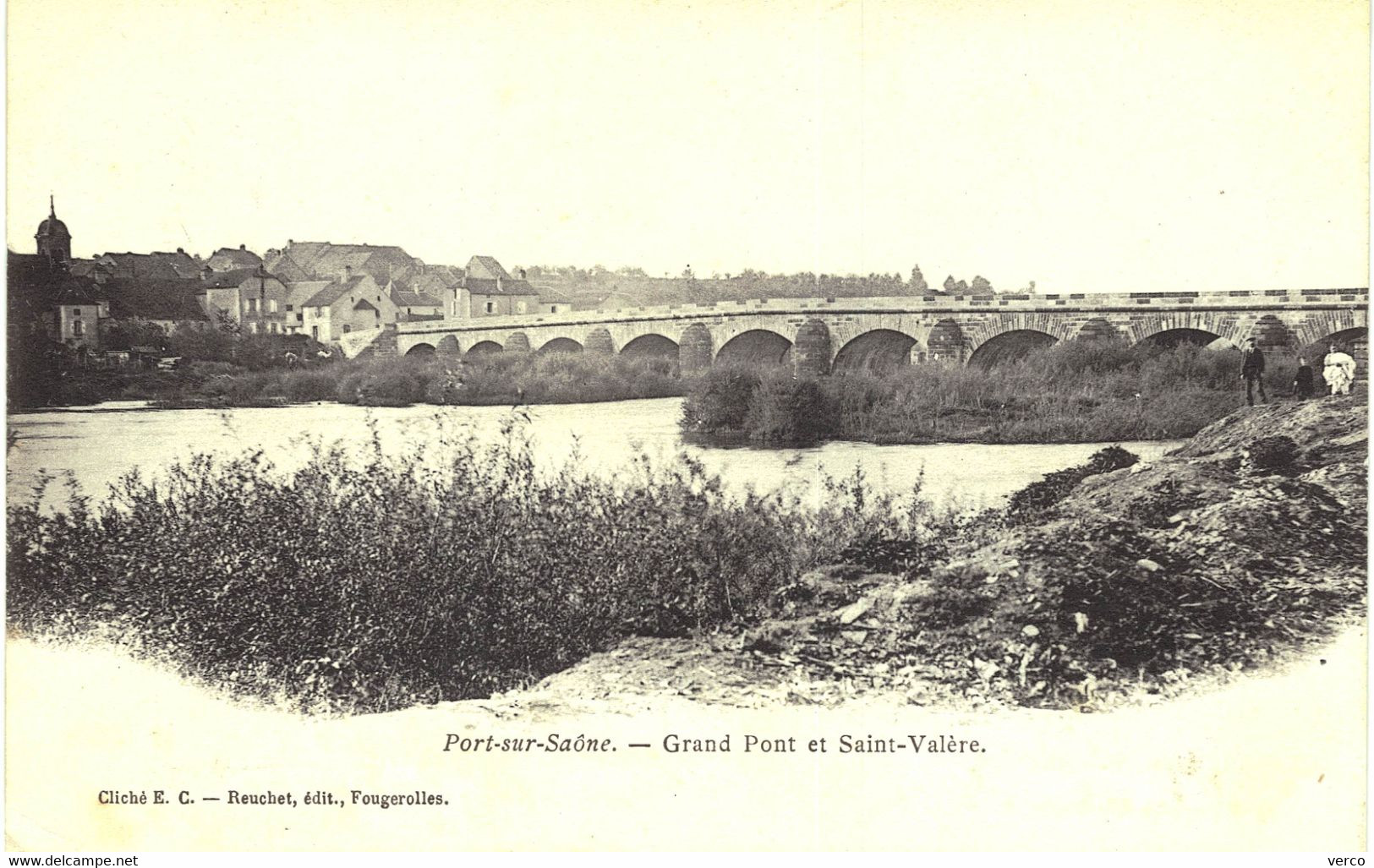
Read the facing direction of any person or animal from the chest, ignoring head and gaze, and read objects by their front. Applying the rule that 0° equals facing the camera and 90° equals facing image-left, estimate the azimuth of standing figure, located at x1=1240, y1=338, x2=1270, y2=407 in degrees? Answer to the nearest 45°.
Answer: approximately 0°

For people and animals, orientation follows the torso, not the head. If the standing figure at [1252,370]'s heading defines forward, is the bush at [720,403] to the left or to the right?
on its right
